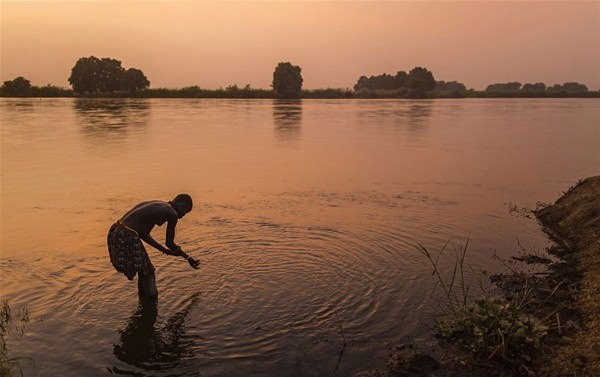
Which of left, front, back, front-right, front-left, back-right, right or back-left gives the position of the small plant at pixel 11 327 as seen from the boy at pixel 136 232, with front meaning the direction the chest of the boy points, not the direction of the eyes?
back

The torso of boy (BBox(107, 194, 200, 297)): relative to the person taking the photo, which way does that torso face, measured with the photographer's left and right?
facing to the right of the viewer

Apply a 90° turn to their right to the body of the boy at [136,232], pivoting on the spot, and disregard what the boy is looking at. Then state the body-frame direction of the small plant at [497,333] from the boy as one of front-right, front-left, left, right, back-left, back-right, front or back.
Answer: front-left
